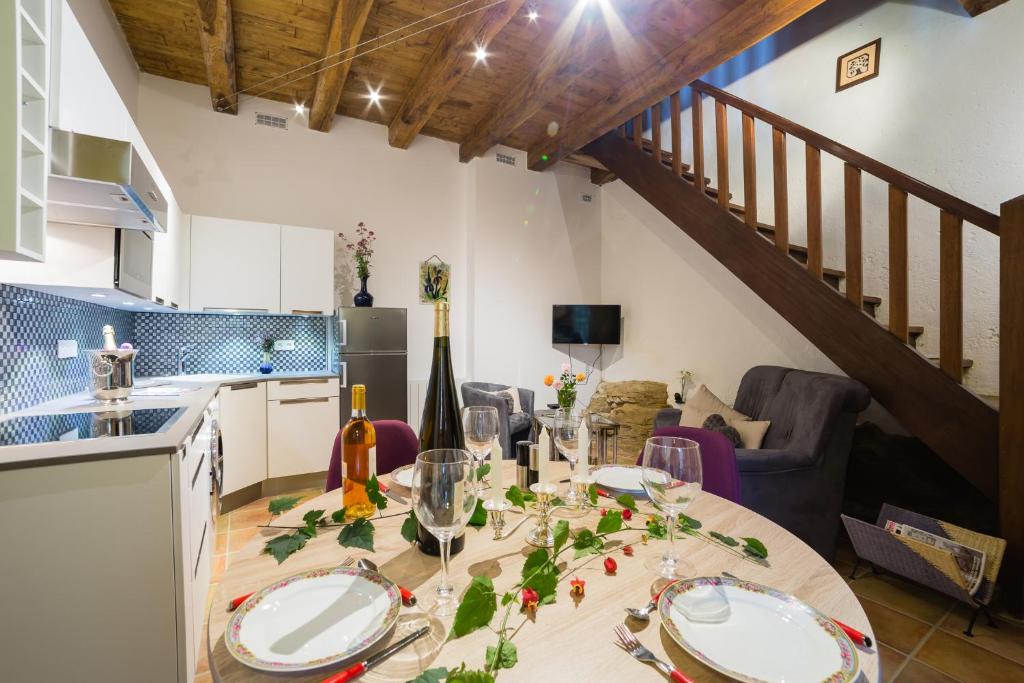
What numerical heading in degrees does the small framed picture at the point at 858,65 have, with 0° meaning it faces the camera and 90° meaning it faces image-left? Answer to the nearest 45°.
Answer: approximately 45°

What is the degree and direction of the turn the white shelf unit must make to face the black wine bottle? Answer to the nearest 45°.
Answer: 0° — it already faces it

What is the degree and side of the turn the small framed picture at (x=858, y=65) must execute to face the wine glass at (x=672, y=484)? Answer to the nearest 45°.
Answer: approximately 45° to its left

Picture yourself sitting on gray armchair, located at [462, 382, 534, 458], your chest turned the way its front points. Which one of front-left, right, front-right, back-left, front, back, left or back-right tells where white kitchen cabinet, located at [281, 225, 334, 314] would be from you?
back-right

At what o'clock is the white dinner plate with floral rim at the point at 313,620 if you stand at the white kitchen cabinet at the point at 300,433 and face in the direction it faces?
The white dinner plate with floral rim is roughly at 12 o'clock from the white kitchen cabinet.

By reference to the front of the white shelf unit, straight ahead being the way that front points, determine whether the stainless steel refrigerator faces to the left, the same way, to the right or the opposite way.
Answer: to the right

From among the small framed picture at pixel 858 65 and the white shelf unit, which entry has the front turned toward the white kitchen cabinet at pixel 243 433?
the small framed picture

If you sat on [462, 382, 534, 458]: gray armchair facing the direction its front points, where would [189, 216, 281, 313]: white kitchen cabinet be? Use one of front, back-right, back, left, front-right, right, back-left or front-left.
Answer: back-right
